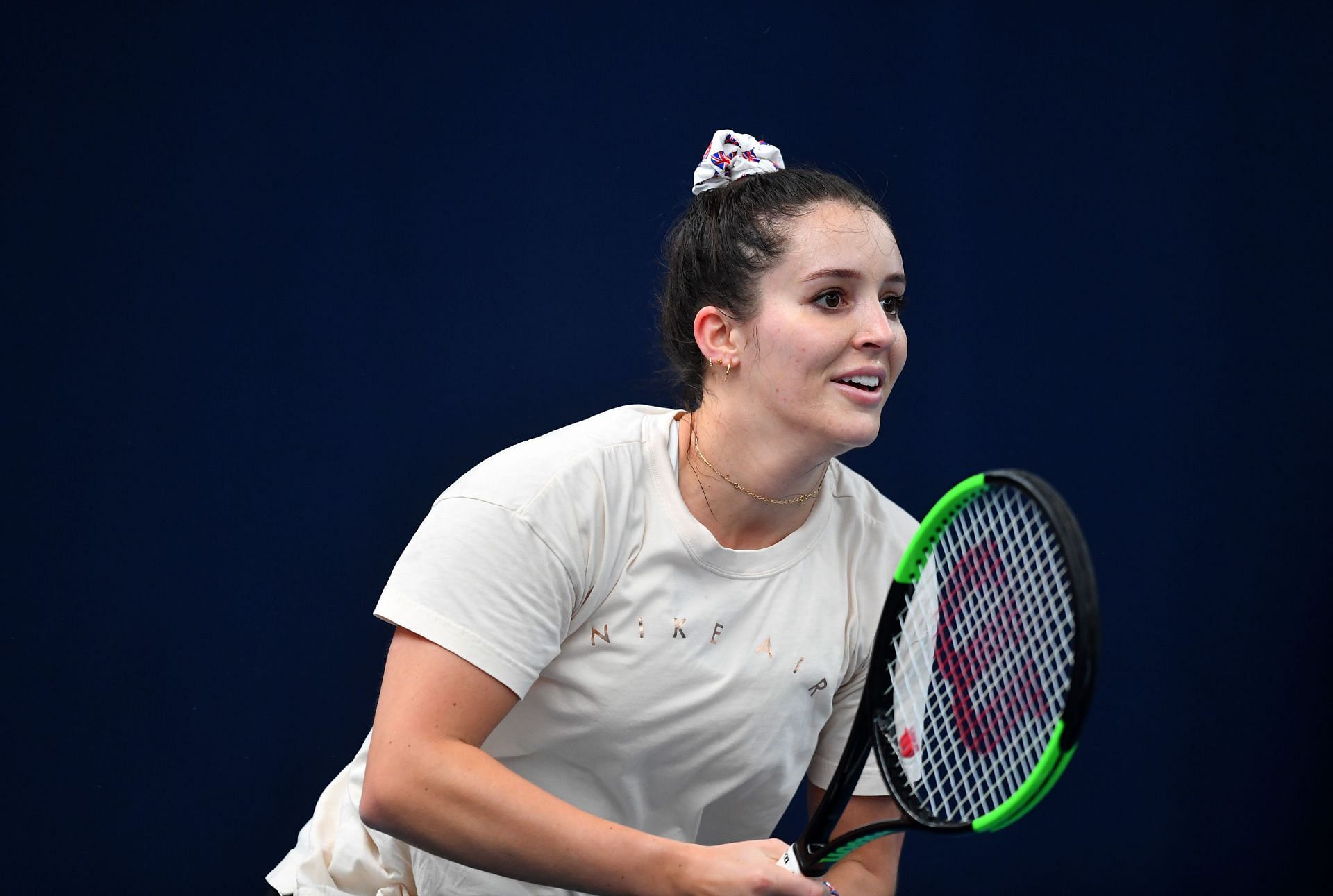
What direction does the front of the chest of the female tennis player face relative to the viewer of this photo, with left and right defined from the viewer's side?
facing the viewer and to the right of the viewer
